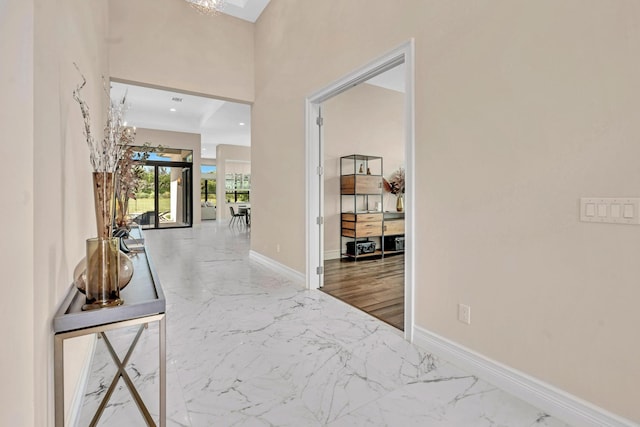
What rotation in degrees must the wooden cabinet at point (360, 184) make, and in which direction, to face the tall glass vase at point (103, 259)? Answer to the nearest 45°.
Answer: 0° — it already faces it

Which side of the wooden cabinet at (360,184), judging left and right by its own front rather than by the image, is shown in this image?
front

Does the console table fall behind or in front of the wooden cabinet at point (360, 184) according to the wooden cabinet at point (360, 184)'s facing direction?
in front

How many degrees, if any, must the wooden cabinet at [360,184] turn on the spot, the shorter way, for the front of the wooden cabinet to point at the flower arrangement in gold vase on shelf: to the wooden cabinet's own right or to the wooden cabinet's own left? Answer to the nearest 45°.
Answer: approximately 135° to the wooden cabinet's own left

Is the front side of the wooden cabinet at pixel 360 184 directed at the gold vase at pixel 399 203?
no

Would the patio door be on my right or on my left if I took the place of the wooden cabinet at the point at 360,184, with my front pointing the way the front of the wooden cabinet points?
on my right

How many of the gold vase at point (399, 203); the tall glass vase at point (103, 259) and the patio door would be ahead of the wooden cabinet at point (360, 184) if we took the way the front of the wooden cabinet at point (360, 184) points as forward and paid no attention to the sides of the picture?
1

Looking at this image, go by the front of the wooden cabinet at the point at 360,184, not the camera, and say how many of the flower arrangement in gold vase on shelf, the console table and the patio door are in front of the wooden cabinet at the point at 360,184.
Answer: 1

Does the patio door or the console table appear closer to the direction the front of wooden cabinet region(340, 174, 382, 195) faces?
the console table

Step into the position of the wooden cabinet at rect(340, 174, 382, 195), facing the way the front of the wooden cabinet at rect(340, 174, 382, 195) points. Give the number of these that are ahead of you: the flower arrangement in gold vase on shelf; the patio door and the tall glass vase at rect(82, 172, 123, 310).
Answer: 1

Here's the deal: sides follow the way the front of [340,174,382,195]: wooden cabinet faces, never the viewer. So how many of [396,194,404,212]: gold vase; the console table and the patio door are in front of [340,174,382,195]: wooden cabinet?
1

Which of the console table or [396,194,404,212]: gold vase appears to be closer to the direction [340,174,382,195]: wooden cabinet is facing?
the console table

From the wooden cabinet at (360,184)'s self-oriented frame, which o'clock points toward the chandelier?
The chandelier is roughly at 2 o'clock from the wooden cabinet.
